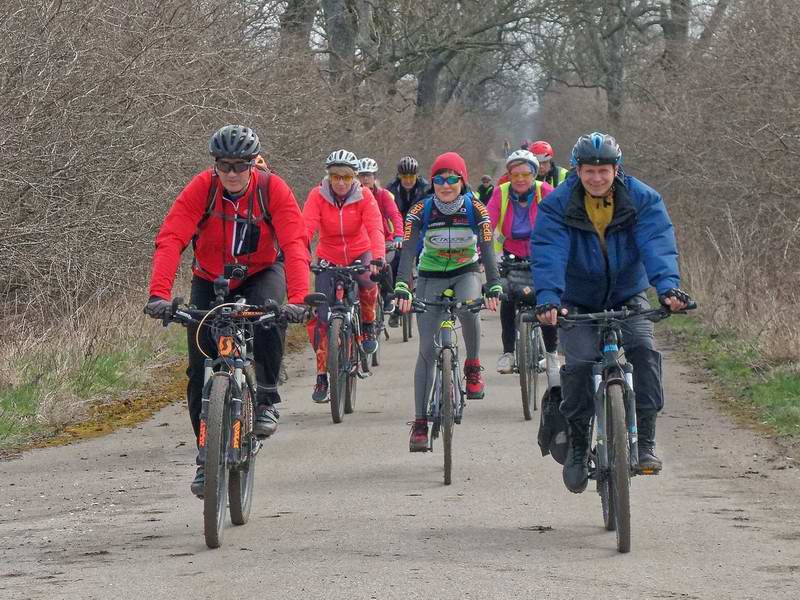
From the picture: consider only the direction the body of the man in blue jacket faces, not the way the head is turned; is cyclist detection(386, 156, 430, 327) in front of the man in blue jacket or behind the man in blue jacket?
behind

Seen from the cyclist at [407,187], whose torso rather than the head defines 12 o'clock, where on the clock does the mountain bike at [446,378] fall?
The mountain bike is roughly at 12 o'clock from the cyclist.

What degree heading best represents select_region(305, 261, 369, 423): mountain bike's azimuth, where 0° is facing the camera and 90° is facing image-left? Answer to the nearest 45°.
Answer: approximately 0°

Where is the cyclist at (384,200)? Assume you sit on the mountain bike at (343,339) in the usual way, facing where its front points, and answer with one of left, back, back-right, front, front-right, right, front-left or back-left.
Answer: back

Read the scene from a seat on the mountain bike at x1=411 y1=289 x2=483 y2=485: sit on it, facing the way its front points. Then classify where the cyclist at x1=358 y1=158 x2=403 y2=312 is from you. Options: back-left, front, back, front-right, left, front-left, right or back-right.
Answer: back

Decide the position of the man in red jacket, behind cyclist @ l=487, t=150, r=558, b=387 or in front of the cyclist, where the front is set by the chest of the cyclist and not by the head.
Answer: in front

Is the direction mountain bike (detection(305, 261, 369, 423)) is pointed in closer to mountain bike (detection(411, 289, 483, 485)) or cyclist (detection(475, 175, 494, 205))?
the mountain bike

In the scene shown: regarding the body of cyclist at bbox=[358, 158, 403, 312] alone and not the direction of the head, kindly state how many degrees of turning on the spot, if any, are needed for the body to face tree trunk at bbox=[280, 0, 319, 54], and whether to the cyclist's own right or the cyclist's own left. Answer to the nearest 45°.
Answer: approximately 180°

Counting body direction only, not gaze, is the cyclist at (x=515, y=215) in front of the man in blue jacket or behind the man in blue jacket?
behind

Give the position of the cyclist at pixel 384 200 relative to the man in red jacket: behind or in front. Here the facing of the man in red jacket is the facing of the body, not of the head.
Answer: behind

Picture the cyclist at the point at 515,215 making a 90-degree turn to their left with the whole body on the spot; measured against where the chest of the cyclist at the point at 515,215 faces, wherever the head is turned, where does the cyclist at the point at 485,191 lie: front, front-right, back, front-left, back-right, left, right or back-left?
left

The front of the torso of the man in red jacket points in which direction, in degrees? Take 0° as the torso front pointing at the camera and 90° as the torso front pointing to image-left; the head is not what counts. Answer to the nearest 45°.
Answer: approximately 0°

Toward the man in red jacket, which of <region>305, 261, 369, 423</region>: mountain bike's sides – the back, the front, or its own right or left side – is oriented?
front
